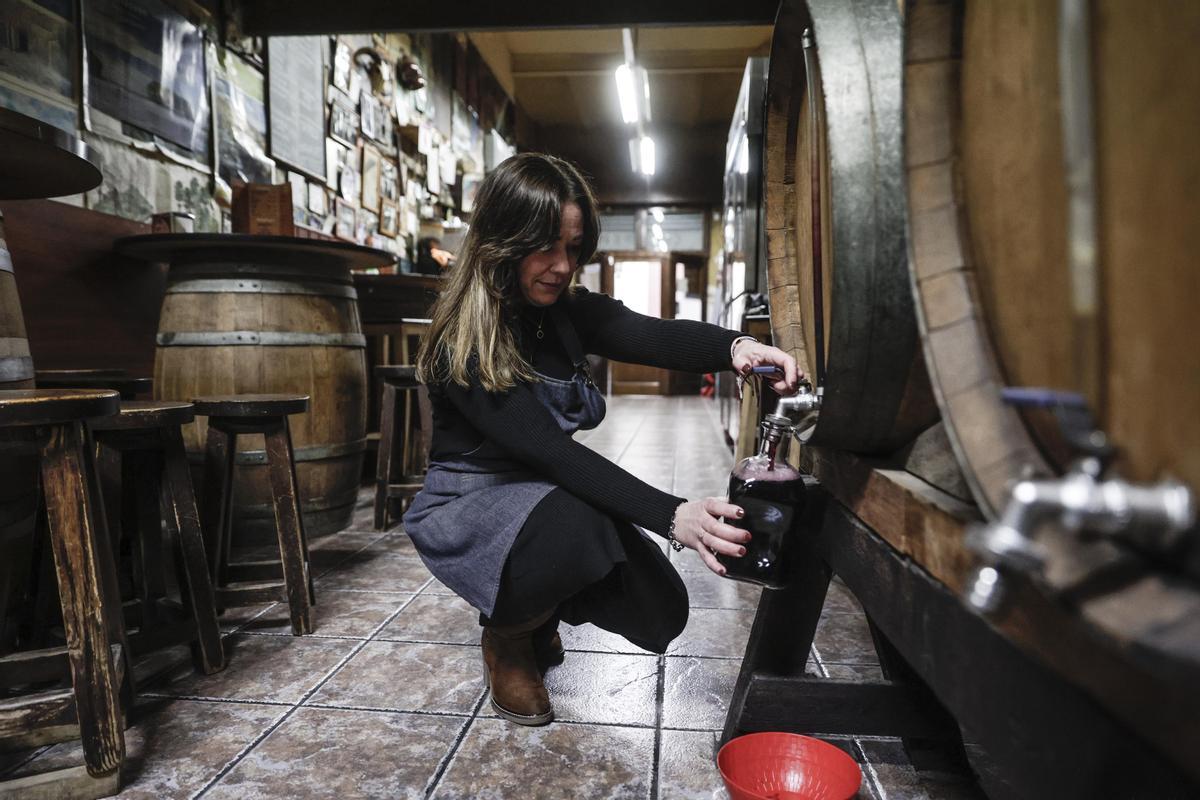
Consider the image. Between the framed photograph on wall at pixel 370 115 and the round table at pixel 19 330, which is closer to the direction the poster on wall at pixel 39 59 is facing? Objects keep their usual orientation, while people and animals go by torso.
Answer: the round table

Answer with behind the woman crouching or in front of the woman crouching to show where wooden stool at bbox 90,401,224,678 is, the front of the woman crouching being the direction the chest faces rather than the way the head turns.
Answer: behind

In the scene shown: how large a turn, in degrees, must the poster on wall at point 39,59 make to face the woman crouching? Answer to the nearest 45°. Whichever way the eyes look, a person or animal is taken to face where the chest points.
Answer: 0° — it already faces them

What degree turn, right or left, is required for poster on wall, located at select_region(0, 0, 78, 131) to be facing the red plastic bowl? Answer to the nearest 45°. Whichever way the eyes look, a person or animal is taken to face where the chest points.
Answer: approximately 45° to its right

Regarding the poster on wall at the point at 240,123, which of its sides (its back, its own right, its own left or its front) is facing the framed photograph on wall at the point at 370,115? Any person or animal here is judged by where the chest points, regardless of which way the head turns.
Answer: left

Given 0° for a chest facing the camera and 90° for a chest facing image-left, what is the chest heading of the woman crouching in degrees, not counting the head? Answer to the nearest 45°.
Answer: approximately 315°

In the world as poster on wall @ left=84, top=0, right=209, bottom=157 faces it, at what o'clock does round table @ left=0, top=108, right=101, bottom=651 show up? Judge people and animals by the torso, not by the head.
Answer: The round table is roughly at 2 o'clock from the poster on wall.

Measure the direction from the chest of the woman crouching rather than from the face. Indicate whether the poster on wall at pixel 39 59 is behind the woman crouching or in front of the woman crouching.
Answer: behind

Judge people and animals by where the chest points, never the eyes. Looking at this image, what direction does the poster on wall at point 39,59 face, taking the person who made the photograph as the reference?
facing the viewer and to the right of the viewer

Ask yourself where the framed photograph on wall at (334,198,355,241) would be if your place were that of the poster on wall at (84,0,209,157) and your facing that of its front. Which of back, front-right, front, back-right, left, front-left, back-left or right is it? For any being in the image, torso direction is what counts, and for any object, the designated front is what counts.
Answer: left

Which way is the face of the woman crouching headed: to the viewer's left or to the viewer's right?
to the viewer's right
